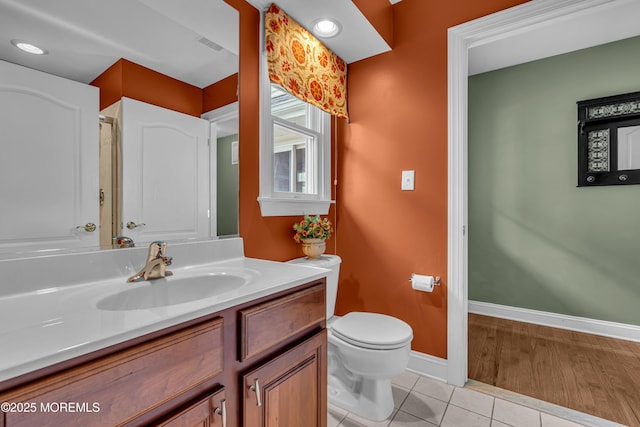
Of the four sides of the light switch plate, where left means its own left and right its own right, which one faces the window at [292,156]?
right

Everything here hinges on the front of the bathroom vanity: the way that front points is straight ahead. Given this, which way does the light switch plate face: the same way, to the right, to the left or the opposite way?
to the right

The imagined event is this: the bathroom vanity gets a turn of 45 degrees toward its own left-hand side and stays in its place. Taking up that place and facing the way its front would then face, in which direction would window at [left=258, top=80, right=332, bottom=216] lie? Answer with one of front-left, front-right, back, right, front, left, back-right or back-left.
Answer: front-left

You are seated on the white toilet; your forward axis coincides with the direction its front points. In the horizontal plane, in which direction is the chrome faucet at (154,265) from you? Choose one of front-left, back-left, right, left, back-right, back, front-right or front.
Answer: right

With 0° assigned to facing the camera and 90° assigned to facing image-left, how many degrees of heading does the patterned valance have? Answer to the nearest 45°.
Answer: approximately 315°

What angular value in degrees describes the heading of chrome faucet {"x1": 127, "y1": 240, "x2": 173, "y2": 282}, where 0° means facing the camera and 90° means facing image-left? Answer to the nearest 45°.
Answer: approximately 315°

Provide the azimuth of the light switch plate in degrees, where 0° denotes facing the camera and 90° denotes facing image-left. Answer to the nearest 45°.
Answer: approximately 0°

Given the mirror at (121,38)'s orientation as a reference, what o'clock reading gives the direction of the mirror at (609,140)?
the mirror at (609,140) is roughly at 11 o'clock from the mirror at (121,38).
